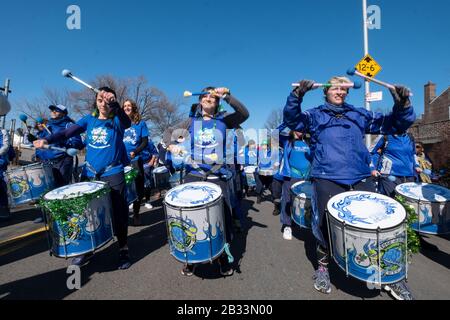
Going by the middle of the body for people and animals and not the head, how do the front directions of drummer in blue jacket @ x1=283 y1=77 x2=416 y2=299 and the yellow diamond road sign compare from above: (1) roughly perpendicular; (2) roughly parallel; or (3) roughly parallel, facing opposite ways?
roughly parallel

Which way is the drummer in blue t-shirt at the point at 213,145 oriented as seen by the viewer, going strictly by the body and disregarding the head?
toward the camera

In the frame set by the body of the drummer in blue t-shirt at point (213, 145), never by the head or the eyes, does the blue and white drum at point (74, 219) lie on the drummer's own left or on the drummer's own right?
on the drummer's own right

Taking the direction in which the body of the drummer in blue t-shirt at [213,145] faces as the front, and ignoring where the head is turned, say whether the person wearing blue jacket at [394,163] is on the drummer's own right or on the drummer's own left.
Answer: on the drummer's own left

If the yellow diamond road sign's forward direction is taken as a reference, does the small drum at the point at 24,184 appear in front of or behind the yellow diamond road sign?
in front

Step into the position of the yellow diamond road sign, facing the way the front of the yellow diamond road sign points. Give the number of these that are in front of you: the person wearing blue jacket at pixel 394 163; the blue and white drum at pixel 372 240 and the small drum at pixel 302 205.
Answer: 3

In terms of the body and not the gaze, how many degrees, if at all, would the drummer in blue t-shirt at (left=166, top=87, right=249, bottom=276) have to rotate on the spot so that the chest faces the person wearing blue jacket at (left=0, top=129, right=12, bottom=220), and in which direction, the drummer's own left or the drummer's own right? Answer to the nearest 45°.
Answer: approximately 135° to the drummer's own right

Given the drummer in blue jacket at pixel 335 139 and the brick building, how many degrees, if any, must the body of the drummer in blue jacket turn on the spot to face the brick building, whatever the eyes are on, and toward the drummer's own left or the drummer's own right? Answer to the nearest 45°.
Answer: approximately 180°

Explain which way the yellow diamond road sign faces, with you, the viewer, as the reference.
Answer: facing the viewer

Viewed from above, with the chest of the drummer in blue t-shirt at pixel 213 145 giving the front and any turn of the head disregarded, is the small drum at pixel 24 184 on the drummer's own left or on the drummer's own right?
on the drummer's own right

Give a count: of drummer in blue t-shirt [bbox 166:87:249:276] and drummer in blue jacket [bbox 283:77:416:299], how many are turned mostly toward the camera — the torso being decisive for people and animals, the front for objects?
2

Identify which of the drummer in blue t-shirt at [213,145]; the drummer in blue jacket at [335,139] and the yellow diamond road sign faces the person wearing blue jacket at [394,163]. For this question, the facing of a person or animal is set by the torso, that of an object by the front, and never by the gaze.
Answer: the yellow diamond road sign

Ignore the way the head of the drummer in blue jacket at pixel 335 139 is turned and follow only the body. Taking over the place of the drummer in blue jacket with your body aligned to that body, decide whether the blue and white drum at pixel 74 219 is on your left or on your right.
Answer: on your right
